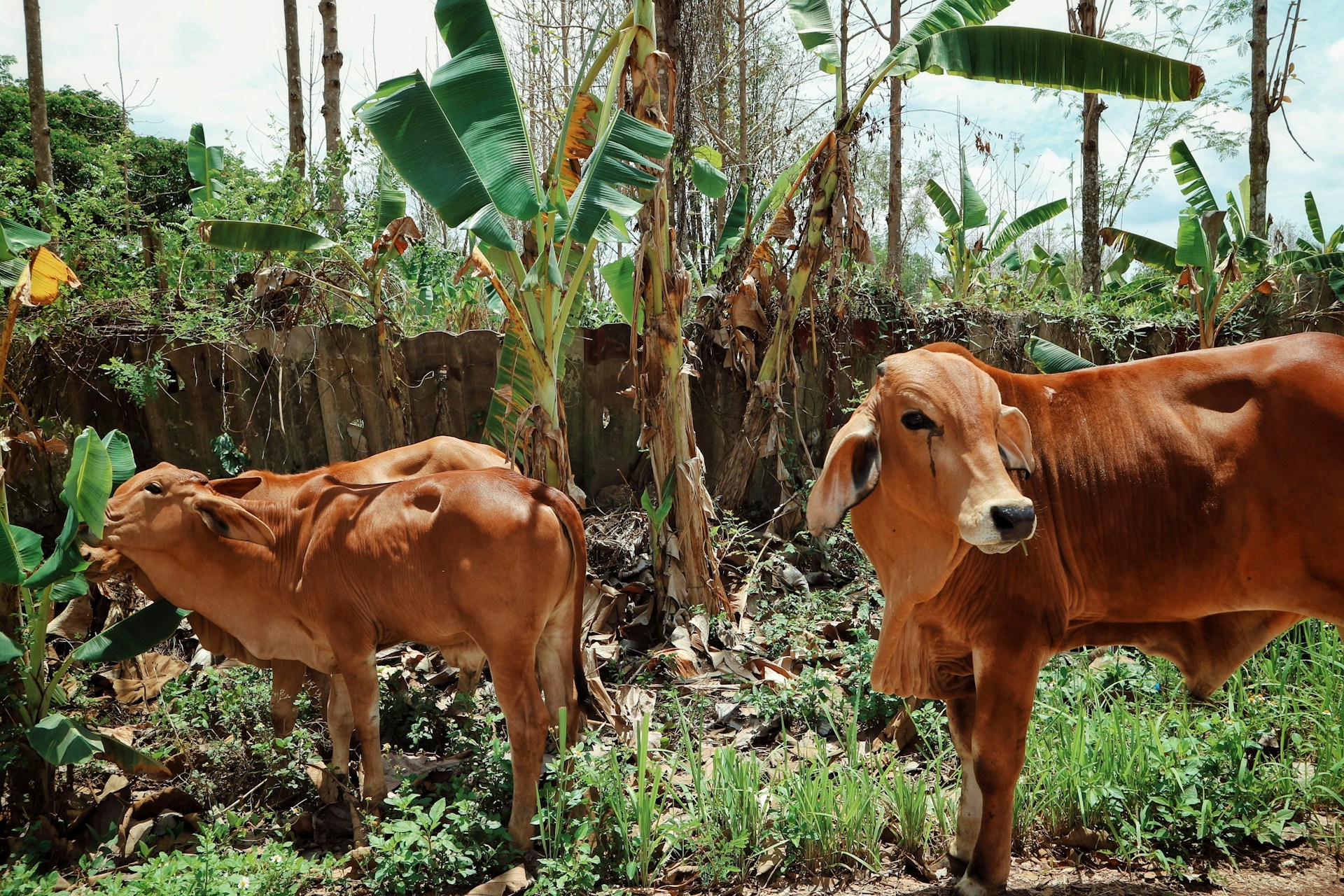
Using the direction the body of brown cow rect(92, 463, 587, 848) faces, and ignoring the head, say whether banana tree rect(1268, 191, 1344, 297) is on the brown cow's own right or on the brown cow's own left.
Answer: on the brown cow's own right

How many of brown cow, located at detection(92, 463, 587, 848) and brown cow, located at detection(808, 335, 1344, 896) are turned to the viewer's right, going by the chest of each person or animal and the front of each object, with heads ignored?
0

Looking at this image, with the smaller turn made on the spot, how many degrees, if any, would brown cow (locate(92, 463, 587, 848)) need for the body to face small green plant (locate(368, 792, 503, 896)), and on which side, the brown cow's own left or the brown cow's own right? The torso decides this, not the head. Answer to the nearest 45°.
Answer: approximately 135° to the brown cow's own left

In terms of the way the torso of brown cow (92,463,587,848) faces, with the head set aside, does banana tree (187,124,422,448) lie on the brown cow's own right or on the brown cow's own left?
on the brown cow's own right

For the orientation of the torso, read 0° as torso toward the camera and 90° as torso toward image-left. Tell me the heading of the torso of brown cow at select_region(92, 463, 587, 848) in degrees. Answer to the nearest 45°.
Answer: approximately 135°

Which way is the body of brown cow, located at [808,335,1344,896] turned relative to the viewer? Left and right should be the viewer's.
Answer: facing to the left of the viewer

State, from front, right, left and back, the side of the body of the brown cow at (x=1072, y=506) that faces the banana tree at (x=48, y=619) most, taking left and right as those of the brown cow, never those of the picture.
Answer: front
